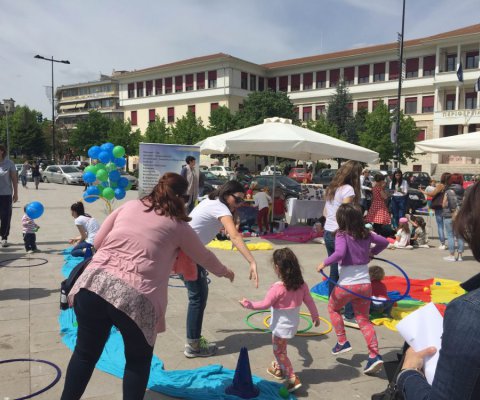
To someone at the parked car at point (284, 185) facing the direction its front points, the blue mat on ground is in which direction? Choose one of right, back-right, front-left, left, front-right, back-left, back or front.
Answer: front-right

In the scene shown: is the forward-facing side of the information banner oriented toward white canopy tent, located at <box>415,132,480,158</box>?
no

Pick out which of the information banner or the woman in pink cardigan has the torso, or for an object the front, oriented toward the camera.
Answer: the information banner

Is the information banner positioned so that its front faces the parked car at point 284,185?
no

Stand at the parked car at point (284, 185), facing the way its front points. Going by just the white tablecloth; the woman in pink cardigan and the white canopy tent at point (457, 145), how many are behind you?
0

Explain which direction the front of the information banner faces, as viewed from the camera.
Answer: facing the viewer

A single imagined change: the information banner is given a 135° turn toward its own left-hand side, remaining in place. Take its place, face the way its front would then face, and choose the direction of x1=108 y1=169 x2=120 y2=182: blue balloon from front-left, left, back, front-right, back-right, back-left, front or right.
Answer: back

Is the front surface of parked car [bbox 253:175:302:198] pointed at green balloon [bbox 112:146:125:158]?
no

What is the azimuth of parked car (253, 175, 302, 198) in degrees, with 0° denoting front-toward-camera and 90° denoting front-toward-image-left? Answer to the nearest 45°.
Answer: approximately 315°

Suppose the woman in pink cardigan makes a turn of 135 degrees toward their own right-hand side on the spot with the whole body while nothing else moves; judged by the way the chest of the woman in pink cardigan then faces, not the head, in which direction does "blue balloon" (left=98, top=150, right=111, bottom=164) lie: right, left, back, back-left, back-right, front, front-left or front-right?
back

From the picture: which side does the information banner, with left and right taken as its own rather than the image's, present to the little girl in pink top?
front

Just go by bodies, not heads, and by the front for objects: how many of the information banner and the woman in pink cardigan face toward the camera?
1

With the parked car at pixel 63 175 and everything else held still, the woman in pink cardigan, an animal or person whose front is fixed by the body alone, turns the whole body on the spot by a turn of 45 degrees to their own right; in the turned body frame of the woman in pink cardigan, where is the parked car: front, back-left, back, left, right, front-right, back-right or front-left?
left

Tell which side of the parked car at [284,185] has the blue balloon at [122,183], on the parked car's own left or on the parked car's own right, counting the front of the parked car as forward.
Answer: on the parked car's own right

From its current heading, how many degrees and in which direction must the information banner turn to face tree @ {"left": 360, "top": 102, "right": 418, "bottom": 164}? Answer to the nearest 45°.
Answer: approximately 135° to its left

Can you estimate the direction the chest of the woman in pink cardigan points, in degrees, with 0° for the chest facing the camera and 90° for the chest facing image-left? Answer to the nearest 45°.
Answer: approximately 225°

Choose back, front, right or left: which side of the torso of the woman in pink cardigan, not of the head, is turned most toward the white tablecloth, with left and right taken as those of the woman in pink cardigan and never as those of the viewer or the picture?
front

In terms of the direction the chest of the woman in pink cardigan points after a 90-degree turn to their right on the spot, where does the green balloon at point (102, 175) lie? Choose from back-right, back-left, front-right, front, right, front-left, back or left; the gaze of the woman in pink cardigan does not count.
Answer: back-left
